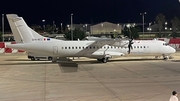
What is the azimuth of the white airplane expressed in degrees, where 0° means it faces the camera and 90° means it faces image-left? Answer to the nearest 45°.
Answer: approximately 270°
